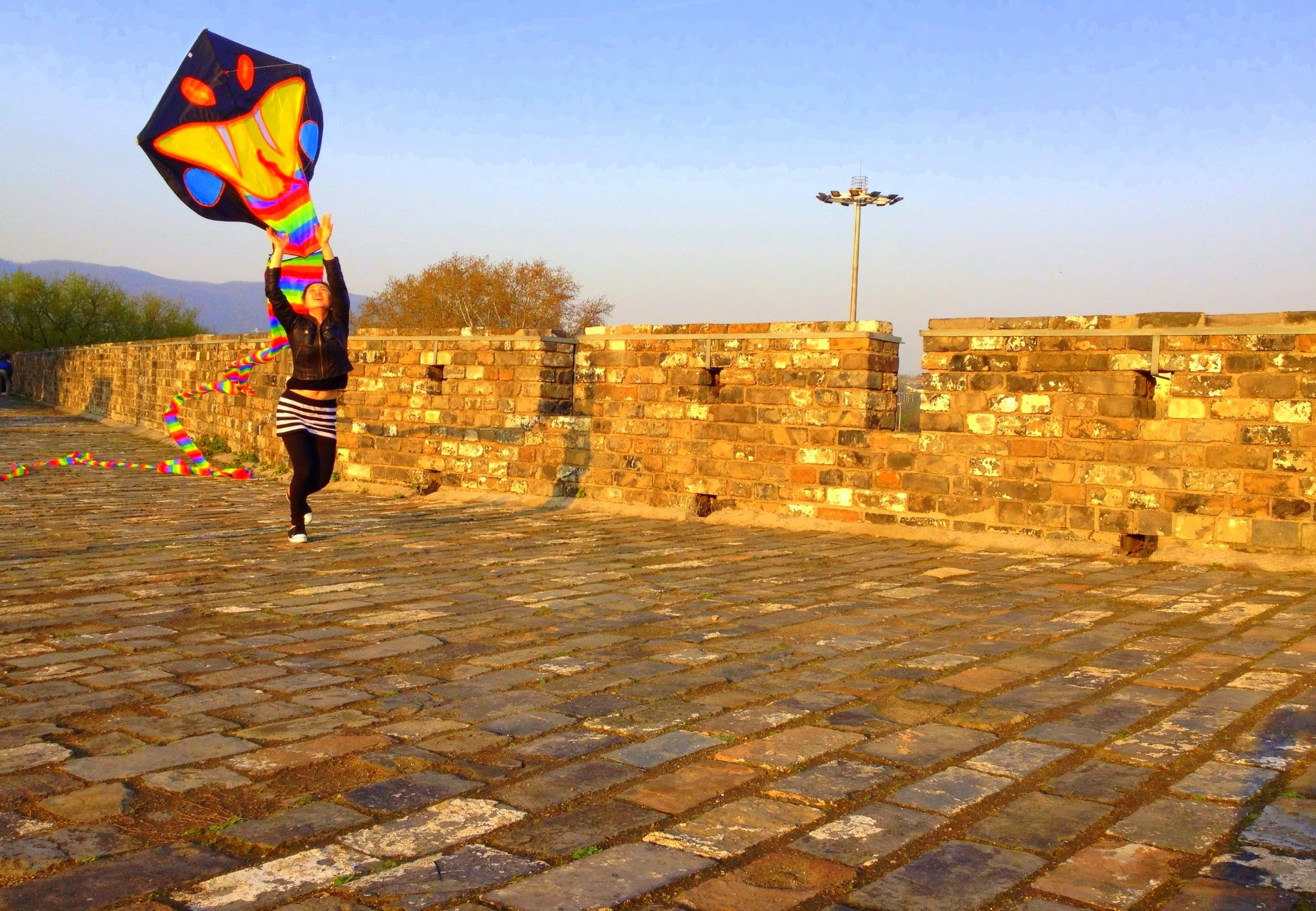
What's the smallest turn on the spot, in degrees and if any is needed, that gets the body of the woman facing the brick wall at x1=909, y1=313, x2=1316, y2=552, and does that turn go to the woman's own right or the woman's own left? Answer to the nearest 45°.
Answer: approximately 90° to the woman's own left

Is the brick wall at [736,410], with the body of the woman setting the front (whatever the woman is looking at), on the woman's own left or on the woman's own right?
on the woman's own left

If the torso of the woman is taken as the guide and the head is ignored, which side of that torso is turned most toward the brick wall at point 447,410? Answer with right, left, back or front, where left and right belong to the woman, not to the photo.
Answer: back

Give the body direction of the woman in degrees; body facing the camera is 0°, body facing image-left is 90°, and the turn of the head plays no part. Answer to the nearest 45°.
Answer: approximately 0°
